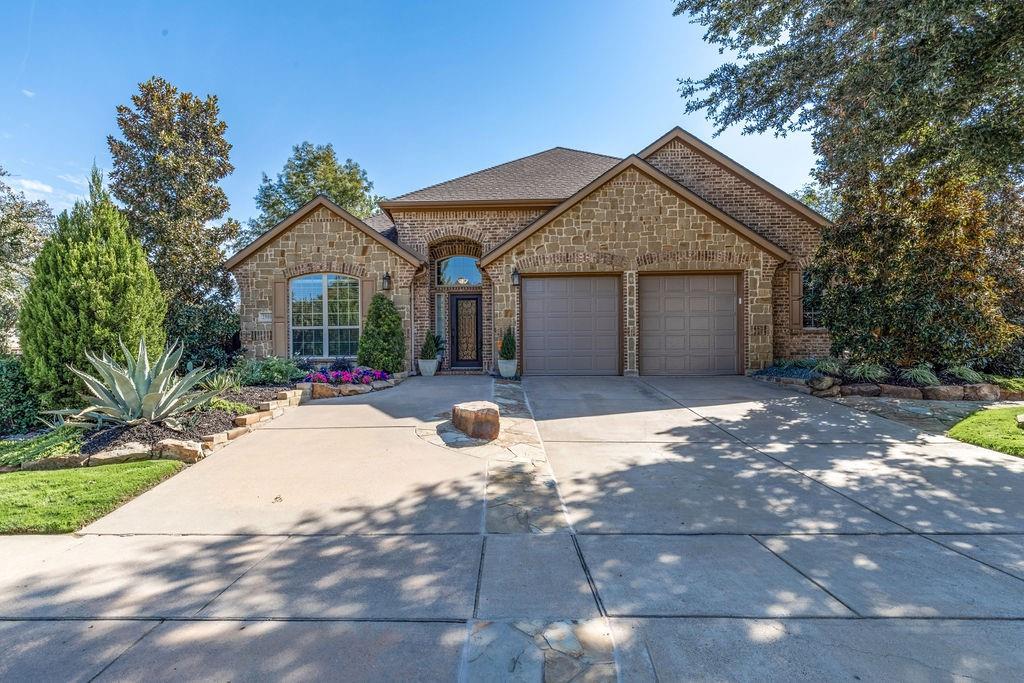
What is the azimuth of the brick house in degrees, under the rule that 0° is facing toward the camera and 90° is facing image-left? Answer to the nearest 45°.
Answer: approximately 0°

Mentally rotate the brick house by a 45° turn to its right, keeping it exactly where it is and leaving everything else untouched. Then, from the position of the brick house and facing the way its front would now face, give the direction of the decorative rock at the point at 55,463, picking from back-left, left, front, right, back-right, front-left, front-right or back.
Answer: front

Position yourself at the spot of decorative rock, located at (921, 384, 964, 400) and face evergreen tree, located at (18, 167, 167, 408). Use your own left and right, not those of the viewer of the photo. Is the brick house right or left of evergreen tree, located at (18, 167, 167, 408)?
right

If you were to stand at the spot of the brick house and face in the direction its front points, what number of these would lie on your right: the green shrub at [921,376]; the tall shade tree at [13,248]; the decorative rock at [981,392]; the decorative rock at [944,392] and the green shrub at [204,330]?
2

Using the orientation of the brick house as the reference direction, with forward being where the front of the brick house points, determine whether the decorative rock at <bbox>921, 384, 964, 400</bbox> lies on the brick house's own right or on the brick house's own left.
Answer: on the brick house's own left

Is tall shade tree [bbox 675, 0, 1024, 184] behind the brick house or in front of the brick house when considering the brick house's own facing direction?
in front

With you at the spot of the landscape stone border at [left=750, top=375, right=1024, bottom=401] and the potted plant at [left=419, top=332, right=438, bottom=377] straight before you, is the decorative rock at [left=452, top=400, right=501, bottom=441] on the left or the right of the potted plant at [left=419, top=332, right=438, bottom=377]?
left

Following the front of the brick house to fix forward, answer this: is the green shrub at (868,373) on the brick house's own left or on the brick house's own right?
on the brick house's own left

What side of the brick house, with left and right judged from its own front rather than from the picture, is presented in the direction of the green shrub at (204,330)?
right

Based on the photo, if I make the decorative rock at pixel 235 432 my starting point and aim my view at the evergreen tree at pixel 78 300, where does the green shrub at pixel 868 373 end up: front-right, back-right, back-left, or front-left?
back-right

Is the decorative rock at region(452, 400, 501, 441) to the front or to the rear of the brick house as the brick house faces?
to the front
